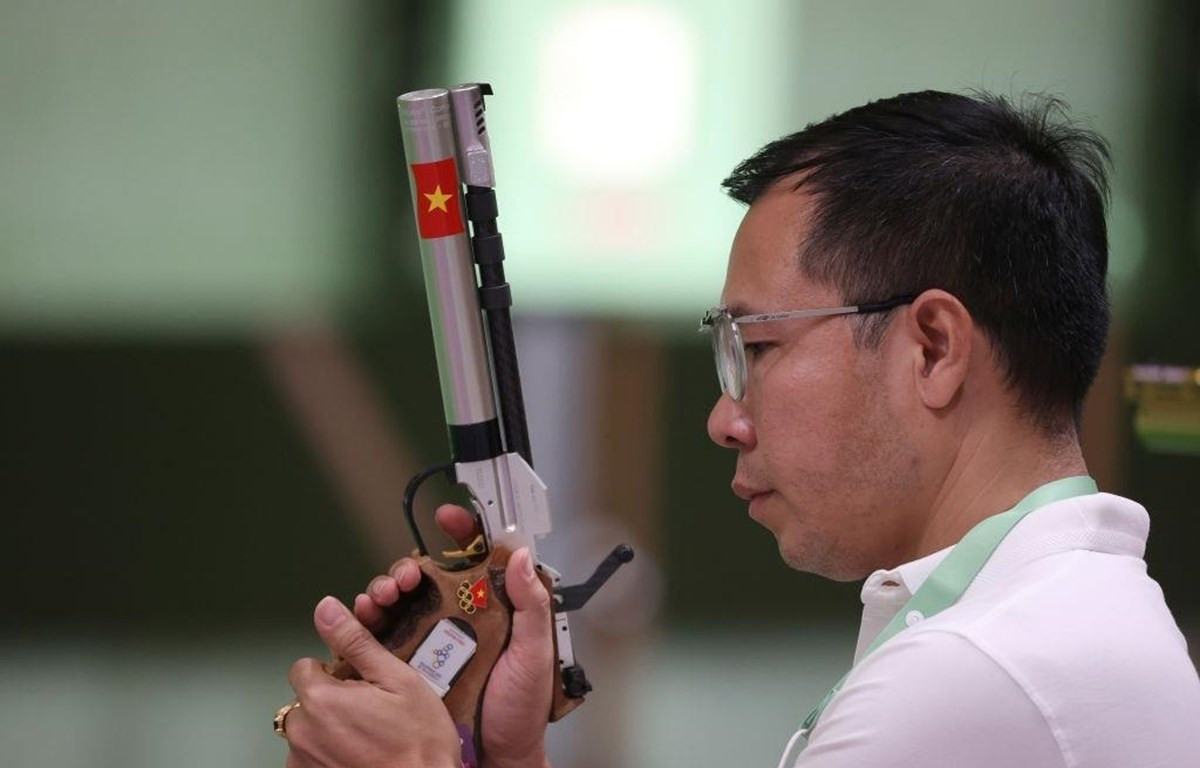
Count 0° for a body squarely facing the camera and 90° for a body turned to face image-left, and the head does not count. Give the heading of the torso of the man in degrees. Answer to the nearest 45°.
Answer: approximately 90°

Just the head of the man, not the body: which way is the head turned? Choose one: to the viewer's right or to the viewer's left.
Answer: to the viewer's left
